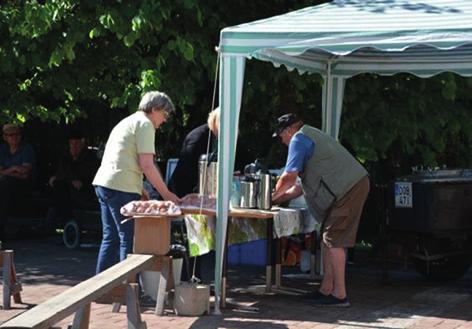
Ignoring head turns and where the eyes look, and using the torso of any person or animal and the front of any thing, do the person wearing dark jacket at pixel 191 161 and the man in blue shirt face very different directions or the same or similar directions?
very different directions

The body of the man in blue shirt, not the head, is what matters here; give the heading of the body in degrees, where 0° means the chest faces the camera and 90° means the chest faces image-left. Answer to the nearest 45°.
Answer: approximately 90°

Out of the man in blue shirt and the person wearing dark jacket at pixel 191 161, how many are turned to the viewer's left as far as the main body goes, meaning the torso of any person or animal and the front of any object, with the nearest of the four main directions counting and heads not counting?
1

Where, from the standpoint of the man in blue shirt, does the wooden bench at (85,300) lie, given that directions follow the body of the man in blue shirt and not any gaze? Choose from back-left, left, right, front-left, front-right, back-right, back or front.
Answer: front-left

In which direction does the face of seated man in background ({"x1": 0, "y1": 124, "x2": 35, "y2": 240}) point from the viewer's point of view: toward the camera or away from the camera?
toward the camera

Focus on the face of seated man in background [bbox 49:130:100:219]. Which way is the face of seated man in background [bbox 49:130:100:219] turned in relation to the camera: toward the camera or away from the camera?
toward the camera

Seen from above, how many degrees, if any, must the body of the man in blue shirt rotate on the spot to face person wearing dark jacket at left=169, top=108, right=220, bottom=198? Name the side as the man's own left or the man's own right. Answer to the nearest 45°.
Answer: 0° — they already face them

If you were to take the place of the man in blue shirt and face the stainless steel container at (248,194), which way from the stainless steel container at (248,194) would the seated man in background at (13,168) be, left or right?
right

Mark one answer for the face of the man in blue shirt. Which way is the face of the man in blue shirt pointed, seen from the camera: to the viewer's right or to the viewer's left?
to the viewer's left
